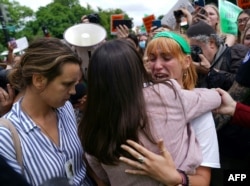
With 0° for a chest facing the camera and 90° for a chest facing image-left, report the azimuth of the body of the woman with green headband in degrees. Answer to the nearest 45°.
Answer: approximately 45°

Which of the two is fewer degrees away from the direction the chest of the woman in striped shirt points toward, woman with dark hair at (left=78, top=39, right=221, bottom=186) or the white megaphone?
the woman with dark hair

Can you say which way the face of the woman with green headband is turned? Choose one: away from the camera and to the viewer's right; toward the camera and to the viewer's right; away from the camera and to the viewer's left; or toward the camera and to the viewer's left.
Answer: toward the camera and to the viewer's left

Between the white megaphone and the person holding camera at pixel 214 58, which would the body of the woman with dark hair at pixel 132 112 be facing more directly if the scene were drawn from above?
the person holding camera

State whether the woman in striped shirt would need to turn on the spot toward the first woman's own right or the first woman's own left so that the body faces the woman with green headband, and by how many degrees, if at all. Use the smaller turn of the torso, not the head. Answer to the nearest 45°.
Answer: approximately 45° to the first woman's own left

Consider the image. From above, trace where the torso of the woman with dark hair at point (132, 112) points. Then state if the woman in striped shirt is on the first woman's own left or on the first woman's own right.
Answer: on the first woman's own left

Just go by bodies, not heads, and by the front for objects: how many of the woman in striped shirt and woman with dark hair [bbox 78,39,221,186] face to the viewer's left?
0

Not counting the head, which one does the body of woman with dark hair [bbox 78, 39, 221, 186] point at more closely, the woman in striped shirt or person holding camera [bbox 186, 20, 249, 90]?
the person holding camera

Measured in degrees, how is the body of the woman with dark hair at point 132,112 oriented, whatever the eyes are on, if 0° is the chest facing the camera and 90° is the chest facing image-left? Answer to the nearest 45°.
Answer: approximately 225°
